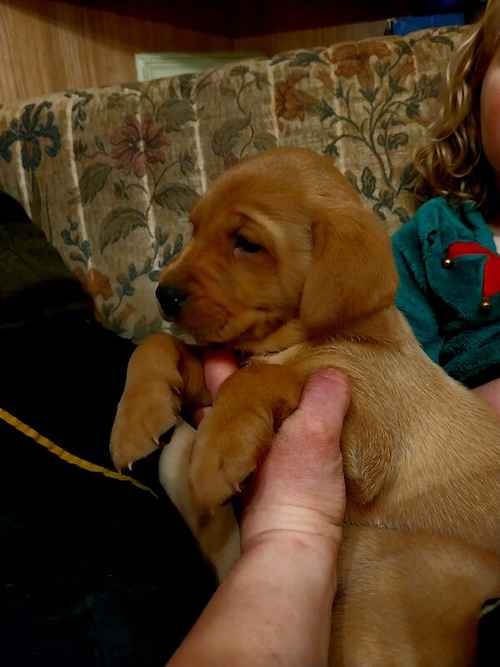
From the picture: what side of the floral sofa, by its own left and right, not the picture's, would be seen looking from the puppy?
front

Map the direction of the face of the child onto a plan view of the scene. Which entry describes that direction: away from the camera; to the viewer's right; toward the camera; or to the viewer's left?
toward the camera

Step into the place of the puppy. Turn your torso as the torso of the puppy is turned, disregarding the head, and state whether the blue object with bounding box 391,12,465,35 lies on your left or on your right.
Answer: on your right

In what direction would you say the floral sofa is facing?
toward the camera

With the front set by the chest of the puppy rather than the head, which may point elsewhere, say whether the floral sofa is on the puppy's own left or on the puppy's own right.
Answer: on the puppy's own right

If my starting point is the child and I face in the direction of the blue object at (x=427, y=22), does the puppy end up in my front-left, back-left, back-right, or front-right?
back-left

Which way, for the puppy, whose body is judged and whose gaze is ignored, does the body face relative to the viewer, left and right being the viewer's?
facing to the left of the viewer
